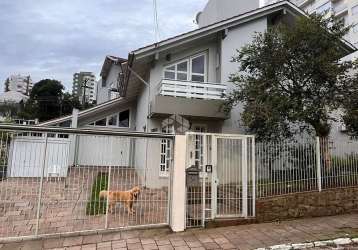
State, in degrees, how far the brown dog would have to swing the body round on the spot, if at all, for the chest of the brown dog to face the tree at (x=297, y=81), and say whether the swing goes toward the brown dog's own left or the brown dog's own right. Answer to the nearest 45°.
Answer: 0° — it already faces it

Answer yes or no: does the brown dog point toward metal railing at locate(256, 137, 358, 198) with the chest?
yes

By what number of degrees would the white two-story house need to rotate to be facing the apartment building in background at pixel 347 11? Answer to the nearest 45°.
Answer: approximately 135° to its left

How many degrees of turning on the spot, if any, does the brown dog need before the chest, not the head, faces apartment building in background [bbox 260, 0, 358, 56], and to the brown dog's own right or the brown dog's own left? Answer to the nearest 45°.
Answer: approximately 45° to the brown dog's own left

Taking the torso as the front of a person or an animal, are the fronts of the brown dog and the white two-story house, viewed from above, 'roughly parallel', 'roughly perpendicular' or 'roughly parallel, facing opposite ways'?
roughly perpendicular

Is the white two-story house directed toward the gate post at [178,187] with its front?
yes

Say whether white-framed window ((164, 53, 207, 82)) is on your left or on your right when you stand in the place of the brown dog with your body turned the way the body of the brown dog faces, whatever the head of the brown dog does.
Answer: on your left

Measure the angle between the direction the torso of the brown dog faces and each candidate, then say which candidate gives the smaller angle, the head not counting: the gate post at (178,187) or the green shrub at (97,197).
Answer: the gate post

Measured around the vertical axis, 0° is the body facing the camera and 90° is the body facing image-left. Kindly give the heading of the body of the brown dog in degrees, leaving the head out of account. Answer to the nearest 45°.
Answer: approximately 270°

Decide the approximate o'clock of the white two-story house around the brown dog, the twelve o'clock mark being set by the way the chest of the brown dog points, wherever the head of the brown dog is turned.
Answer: The white two-story house is roughly at 10 o'clock from the brown dog.

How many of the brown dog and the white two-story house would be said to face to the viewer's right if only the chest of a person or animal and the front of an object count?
1

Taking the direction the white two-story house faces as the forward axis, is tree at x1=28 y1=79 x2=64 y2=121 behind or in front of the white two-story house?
behind

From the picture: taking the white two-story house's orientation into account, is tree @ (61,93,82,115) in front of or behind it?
behind

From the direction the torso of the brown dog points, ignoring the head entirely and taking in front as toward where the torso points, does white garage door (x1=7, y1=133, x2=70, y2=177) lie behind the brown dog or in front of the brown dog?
behind

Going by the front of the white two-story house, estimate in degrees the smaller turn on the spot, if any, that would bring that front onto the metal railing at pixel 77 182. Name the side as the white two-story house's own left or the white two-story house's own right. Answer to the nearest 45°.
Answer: approximately 45° to the white two-story house's own right
